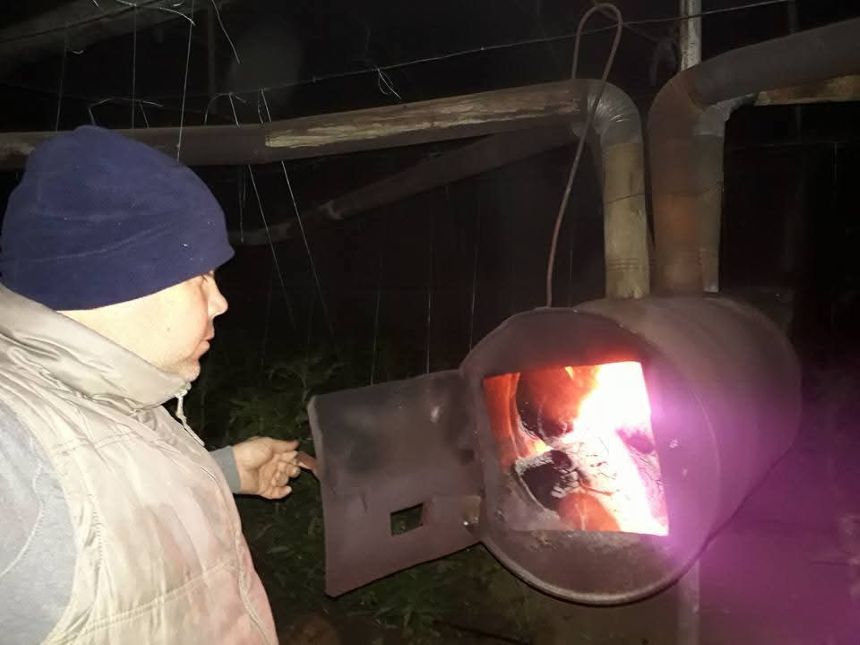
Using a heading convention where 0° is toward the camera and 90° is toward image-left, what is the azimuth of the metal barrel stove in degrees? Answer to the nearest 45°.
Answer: approximately 45°

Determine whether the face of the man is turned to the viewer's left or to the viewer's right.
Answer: to the viewer's right

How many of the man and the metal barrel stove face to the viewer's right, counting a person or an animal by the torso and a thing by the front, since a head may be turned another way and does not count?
1

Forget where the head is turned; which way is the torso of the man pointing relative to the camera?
to the viewer's right

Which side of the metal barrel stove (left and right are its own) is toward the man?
front

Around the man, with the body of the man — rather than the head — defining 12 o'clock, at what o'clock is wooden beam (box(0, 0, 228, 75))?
The wooden beam is roughly at 9 o'clock from the man.

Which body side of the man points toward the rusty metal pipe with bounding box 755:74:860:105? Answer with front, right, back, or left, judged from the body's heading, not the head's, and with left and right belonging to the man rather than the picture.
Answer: front
